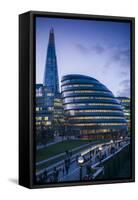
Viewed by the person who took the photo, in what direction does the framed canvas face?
facing the viewer and to the right of the viewer
